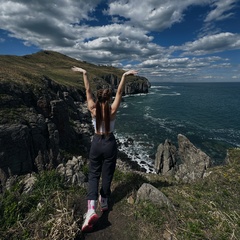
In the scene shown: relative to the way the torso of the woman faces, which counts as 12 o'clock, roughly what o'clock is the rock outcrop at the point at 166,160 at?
The rock outcrop is roughly at 1 o'clock from the woman.

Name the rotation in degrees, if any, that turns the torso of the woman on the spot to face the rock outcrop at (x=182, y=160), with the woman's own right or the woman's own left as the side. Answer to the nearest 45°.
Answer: approximately 45° to the woman's own right

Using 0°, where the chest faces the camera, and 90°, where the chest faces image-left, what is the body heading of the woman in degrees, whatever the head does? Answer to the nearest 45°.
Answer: approximately 180°

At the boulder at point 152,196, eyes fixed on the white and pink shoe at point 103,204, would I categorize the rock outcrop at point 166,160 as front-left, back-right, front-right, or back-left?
back-right
